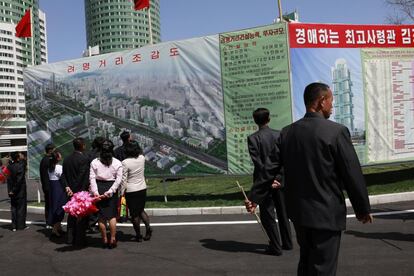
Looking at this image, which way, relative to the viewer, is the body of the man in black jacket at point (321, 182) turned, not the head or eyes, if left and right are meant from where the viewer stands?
facing away from the viewer

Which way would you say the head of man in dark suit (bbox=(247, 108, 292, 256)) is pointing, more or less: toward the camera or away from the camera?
away from the camera

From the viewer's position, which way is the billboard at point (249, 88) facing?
facing the viewer and to the left of the viewer

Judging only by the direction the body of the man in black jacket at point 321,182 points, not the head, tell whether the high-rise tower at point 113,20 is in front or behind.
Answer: in front

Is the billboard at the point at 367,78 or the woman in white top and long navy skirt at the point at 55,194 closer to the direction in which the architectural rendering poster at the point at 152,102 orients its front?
the woman in white top and long navy skirt

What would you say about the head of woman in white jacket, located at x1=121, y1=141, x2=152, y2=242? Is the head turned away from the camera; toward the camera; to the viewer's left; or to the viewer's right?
away from the camera

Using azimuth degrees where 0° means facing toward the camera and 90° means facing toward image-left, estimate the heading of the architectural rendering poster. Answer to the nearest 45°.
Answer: approximately 45°

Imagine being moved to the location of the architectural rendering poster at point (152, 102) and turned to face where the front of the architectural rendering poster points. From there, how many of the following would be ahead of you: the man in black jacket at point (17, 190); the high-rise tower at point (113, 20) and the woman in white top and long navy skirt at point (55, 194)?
2

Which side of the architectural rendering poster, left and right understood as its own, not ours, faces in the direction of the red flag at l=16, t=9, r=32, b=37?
right

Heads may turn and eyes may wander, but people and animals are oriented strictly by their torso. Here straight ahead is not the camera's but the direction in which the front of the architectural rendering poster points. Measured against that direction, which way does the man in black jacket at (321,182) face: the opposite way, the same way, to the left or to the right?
the opposite way
